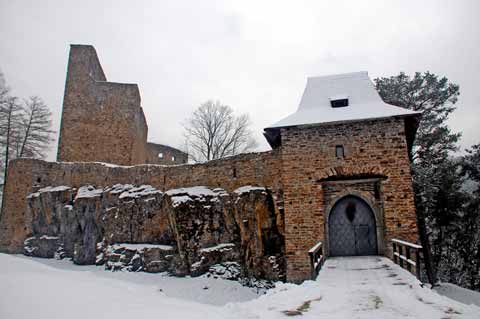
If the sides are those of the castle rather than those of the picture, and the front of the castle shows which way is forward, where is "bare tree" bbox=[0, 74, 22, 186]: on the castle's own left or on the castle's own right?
on the castle's own right

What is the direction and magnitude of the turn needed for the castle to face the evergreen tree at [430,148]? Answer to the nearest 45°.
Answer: approximately 90° to its left

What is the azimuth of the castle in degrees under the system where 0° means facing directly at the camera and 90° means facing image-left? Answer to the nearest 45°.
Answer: approximately 0°

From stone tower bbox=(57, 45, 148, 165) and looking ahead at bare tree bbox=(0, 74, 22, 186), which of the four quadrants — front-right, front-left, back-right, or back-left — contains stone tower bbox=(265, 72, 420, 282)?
back-left
